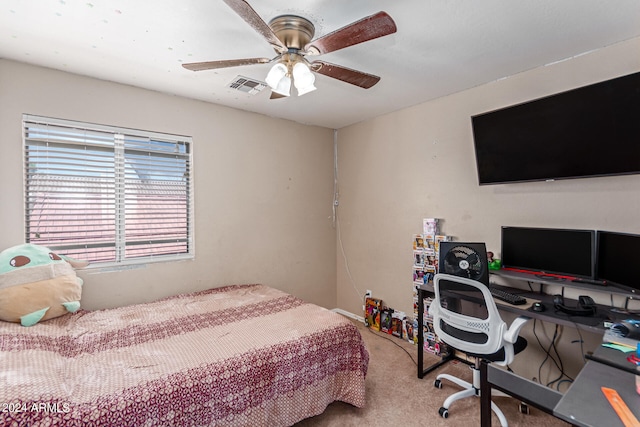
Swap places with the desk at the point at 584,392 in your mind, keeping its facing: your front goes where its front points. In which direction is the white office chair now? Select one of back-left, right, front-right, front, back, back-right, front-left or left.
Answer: right

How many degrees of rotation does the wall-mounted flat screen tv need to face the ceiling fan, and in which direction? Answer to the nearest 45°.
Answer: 0° — it already faces it

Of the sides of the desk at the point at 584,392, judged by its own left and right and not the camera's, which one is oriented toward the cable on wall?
right
